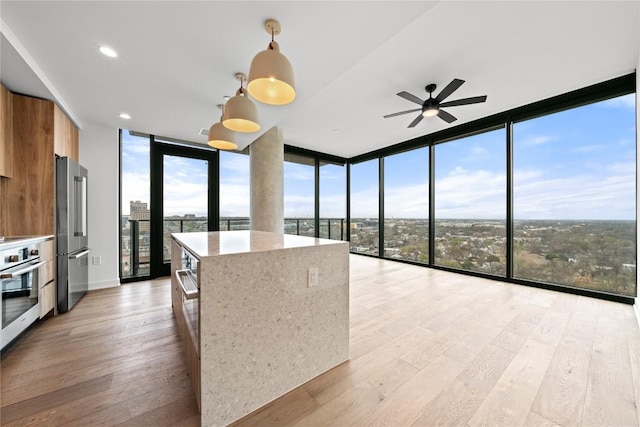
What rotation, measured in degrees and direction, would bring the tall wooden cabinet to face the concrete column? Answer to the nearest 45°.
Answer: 0° — it already faces it

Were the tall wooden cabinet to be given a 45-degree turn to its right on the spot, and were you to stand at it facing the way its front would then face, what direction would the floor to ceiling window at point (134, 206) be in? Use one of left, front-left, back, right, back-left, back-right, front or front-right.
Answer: left

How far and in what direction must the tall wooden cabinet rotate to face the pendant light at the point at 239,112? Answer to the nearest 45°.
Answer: approximately 45° to its right

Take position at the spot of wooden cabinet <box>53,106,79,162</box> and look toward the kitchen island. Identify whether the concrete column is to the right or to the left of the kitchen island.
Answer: left

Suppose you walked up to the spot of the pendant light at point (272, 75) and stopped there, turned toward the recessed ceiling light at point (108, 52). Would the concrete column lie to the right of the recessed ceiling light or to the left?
right

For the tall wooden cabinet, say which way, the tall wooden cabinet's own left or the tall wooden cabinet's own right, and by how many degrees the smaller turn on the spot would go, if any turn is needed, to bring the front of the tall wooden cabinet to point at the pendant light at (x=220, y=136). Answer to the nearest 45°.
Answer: approximately 45° to the tall wooden cabinet's own right

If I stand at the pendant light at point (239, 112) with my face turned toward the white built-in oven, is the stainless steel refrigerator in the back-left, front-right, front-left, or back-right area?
front-right

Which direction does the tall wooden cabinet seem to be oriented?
to the viewer's right

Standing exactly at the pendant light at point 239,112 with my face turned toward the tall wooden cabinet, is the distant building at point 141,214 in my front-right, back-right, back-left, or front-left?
front-right

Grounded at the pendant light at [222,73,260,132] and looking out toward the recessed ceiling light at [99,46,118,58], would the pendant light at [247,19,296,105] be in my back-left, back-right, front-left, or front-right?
back-left
